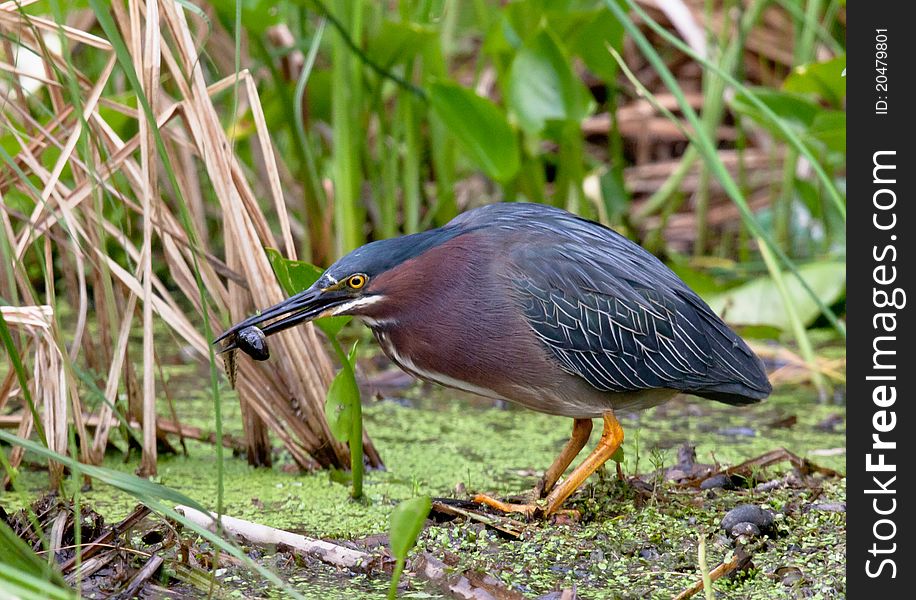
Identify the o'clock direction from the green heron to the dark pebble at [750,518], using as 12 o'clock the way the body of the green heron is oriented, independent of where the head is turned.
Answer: The dark pebble is roughly at 7 o'clock from the green heron.

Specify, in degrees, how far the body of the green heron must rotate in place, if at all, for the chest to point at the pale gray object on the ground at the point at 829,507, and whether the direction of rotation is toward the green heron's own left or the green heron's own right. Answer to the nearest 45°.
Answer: approximately 180°

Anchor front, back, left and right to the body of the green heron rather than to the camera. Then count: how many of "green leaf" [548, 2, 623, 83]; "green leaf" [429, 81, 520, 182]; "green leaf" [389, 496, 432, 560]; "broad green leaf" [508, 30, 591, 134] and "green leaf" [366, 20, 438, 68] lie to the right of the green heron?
4

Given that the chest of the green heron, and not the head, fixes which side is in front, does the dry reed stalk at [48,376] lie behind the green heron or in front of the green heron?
in front

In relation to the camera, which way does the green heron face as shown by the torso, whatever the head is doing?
to the viewer's left

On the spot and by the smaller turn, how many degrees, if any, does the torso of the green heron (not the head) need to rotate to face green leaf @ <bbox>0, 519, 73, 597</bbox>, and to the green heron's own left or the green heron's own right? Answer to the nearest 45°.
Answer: approximately 45° to the green heron's own left

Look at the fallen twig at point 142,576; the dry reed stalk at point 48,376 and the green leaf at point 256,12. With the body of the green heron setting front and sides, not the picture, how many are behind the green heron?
0

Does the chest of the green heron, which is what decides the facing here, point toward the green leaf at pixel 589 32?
no

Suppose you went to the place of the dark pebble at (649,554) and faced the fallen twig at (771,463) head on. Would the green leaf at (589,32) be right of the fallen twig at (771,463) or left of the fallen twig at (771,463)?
left

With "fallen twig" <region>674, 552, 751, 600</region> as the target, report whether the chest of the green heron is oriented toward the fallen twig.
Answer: no

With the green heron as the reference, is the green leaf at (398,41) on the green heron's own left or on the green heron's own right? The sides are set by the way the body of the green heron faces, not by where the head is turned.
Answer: on the green heron's own right

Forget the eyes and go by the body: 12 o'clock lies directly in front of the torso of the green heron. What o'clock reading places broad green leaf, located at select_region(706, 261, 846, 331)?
The broad green leaf is roughly at 4 o'clock from the green heron.

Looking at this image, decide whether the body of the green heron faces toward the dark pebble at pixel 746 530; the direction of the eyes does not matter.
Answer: no

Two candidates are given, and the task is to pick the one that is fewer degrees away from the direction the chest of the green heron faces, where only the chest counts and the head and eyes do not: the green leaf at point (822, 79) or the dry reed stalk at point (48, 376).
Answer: the dry reed stalk

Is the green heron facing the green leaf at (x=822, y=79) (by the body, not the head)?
no

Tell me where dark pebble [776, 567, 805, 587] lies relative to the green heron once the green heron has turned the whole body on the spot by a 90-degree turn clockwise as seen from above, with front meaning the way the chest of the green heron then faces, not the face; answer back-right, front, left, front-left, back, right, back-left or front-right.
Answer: back-right

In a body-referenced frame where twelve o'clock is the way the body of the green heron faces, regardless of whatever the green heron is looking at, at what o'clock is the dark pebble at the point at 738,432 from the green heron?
The dark pebble is roughly at 4 o'clock from the green heron.

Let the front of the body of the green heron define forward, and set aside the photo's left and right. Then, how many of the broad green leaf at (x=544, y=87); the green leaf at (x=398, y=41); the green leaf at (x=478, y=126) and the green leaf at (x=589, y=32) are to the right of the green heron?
4
